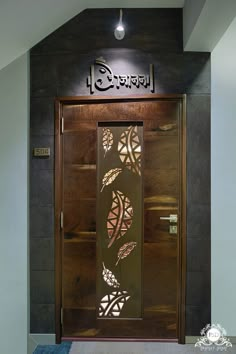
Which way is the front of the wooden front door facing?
toward the camera

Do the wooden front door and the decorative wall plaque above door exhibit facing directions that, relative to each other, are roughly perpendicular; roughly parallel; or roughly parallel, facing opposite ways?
roughly parallel

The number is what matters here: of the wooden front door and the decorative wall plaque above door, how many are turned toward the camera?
2
